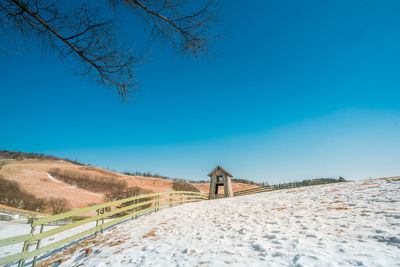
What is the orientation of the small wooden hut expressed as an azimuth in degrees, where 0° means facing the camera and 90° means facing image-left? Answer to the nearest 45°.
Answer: approximately 0°
